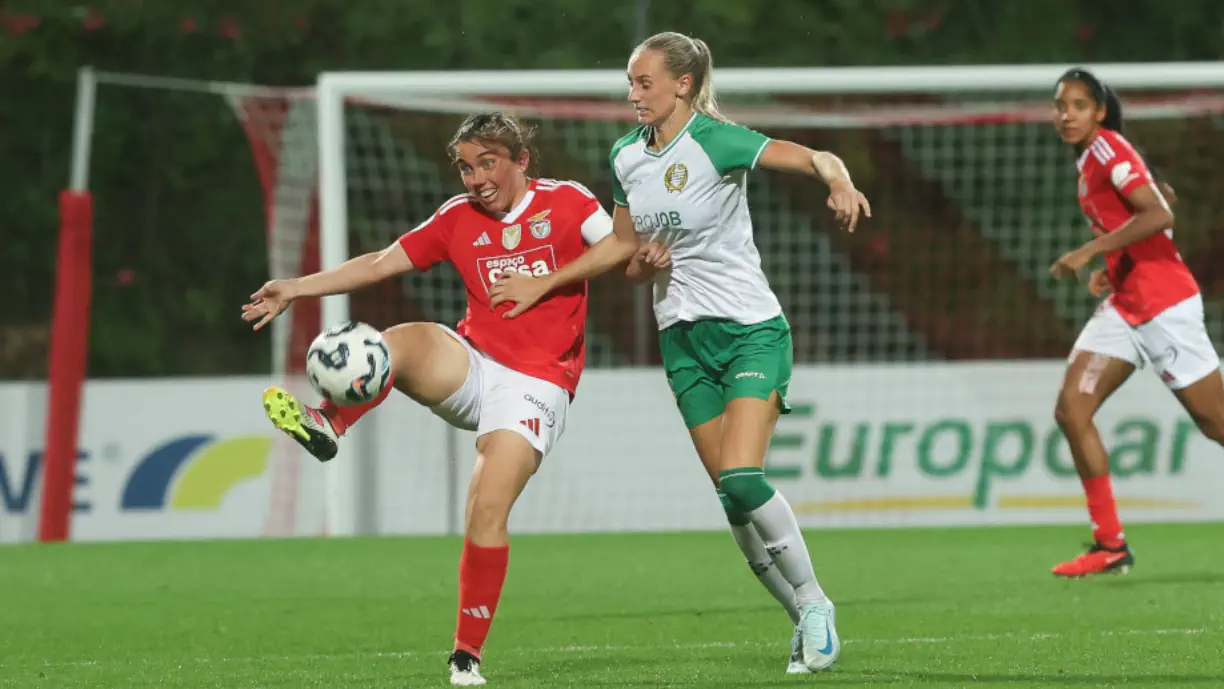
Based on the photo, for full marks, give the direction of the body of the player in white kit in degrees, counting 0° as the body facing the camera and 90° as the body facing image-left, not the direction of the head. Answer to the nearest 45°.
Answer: approximately 45°

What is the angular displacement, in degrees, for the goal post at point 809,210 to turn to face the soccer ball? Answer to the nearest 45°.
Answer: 0° — it already faces it

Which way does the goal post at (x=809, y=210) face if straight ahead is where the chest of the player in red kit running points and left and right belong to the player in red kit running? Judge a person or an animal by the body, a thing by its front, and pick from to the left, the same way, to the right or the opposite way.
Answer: to the left

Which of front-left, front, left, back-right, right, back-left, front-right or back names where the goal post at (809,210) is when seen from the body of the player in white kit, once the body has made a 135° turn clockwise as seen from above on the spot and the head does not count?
front

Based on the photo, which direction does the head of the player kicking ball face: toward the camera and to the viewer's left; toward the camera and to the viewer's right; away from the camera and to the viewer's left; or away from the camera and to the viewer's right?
toward the camera and to the viewer's left

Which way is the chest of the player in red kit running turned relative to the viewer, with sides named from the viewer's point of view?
facing to the left of the viewer

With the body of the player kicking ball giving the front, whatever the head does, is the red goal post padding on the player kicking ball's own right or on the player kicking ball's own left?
on the player kicking ball's own right

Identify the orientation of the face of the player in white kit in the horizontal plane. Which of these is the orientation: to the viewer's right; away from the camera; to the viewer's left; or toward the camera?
to the viewer's left

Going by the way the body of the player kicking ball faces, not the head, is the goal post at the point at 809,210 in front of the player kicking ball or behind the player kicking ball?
behind

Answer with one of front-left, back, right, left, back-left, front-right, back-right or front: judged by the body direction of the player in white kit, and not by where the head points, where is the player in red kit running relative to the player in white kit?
back
